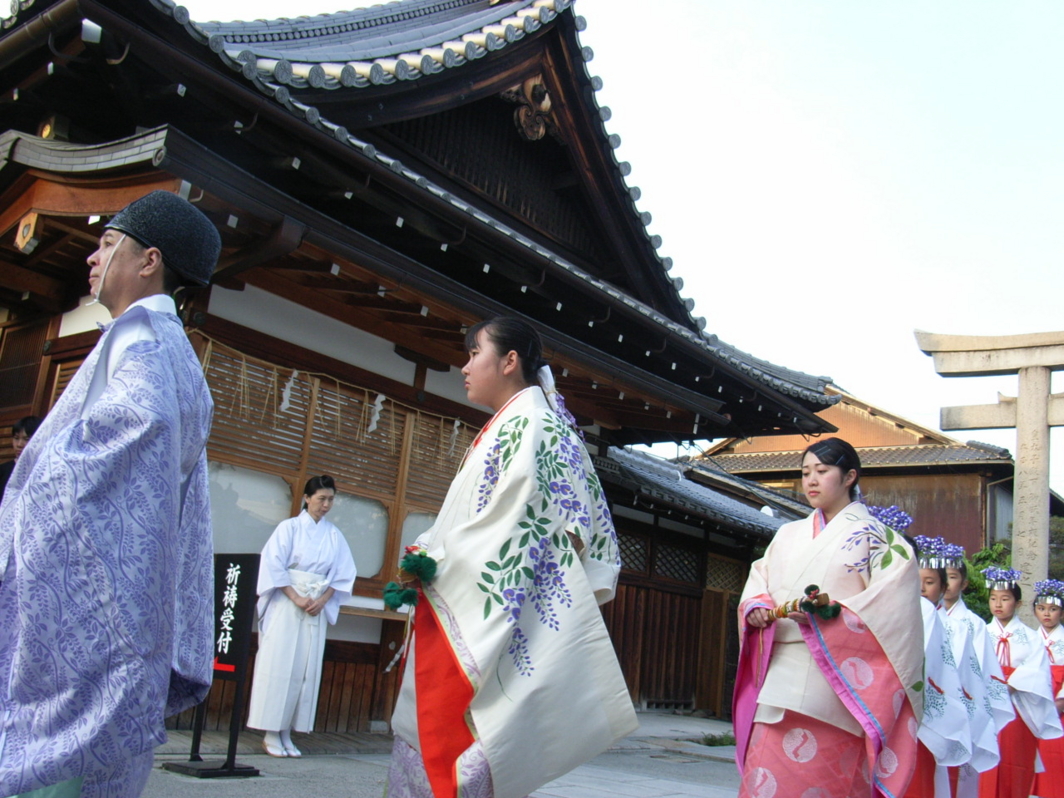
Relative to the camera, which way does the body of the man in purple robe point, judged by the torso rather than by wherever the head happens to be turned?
to the viewer's left

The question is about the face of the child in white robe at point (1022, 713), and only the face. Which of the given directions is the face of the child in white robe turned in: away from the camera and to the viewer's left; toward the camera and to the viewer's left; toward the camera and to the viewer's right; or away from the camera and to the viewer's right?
toward the camera and to the viewer's left

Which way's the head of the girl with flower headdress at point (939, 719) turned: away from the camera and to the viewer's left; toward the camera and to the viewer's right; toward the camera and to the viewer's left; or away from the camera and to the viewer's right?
toward the camera and to the viewer's left

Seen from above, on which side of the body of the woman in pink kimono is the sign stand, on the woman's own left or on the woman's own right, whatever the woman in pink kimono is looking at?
on the woman's own right

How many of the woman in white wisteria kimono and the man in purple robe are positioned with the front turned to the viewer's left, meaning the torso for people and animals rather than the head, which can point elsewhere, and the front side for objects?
2

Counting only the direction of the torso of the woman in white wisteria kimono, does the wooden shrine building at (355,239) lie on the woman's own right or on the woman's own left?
on the woman's own right

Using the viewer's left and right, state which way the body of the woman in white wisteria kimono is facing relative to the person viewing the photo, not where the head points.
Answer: facing to the left of the viewer

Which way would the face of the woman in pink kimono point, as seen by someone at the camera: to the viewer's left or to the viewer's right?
to the viewer's left
